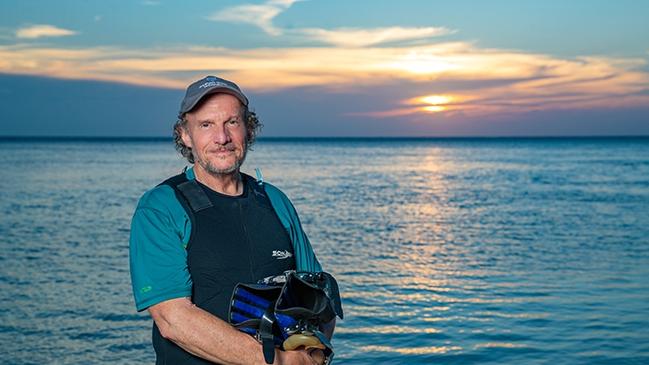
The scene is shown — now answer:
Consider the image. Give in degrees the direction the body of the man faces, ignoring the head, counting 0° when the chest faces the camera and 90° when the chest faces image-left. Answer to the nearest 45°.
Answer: approximately 315°
